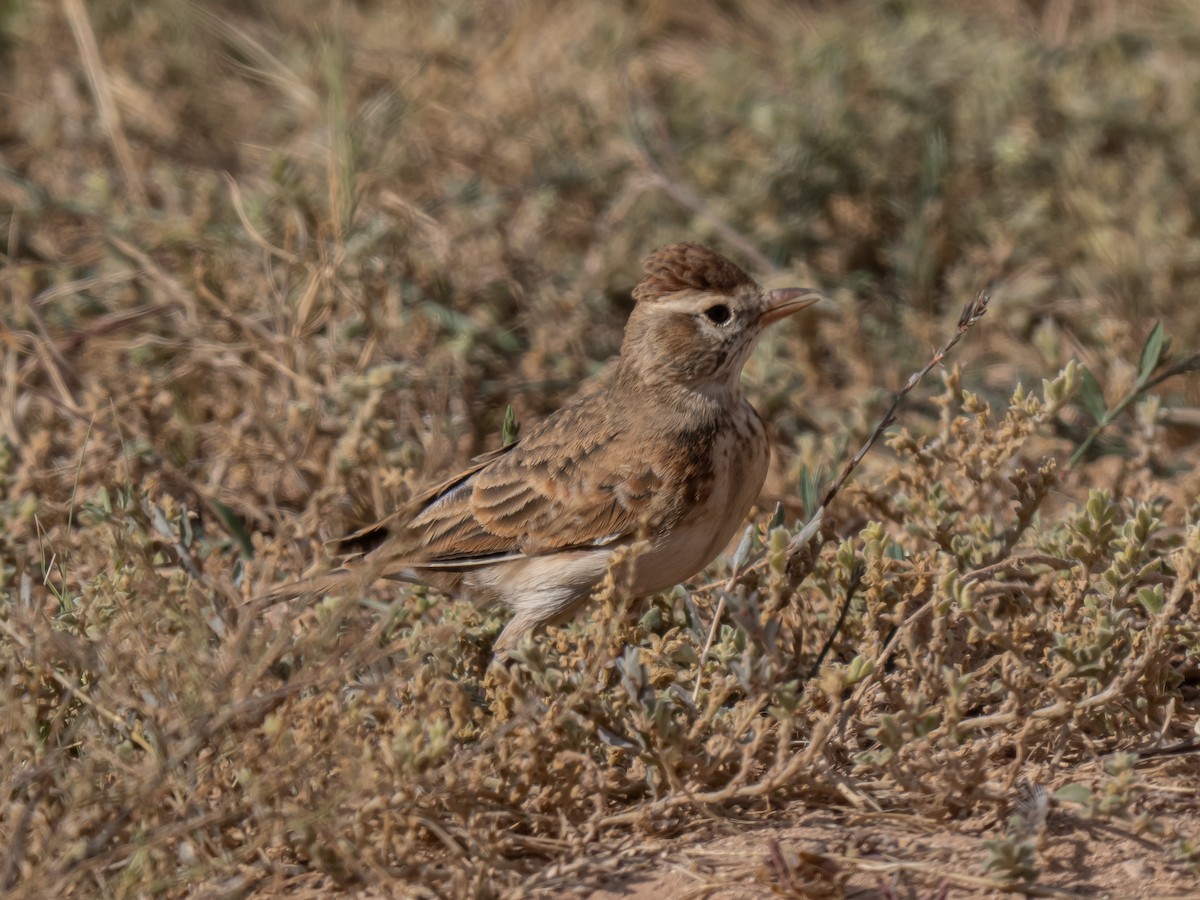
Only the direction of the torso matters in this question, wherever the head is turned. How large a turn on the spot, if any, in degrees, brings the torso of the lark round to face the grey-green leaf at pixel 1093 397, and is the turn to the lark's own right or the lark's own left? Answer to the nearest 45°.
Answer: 0° — it already faces it

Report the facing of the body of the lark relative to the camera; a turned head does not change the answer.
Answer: to the viewer's right
